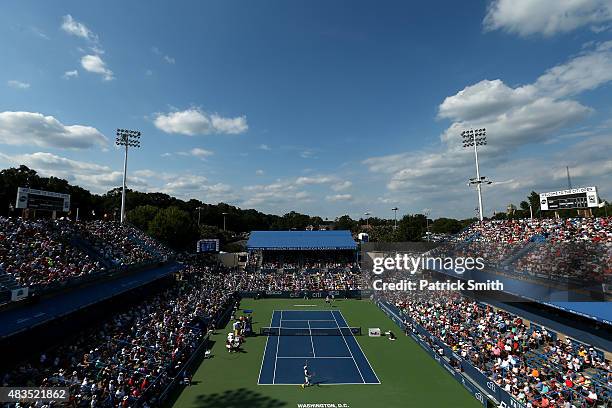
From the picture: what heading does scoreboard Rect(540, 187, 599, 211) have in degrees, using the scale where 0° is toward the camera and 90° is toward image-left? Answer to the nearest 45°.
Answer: approximately 45°

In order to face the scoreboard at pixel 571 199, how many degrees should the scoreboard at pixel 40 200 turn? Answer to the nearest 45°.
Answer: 0° — it already faces it

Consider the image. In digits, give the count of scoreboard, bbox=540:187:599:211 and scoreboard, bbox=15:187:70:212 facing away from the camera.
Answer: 0

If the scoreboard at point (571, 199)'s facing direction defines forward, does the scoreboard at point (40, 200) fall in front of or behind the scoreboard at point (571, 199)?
in front

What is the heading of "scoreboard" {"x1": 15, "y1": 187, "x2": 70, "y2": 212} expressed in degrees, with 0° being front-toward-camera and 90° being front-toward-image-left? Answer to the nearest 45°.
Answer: approximately 315°
